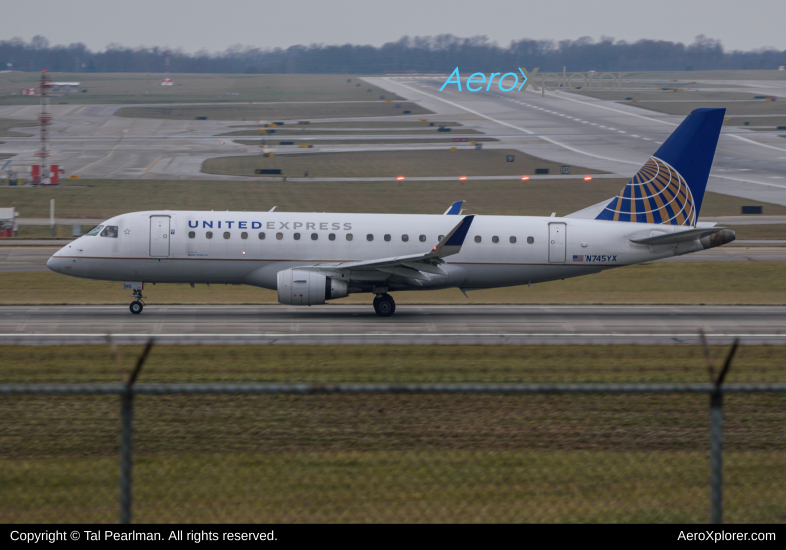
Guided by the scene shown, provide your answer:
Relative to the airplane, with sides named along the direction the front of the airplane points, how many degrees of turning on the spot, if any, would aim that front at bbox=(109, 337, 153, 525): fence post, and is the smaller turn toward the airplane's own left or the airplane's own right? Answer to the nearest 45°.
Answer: approximately 90° to the airplane's own left

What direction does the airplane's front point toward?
to the viewer's left

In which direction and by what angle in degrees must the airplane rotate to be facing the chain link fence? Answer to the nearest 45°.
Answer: approximately 90° to its left

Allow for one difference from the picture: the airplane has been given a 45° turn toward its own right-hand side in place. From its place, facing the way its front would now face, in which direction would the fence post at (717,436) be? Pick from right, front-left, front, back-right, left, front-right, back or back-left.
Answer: back-left
